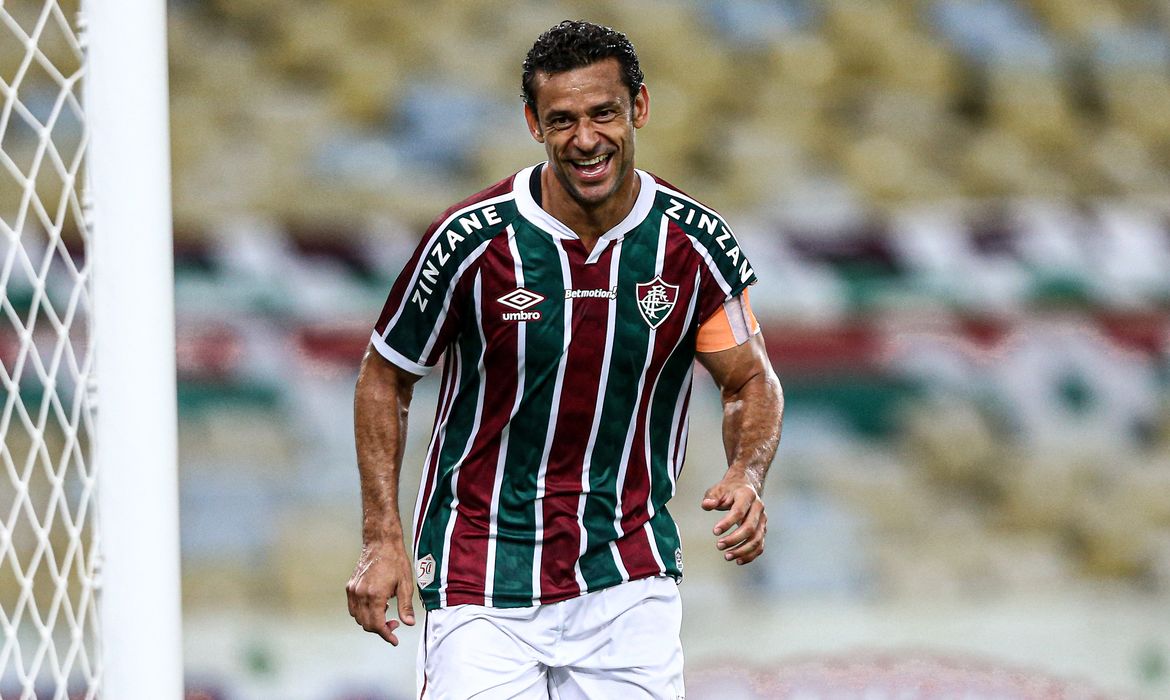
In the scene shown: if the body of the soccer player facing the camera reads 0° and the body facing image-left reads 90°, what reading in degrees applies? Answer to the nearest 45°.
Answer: approximately 0°

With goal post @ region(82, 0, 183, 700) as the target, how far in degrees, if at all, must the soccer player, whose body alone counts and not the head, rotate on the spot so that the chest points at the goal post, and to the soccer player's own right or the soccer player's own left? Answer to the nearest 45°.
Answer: approximately 90° to the soccer player's own right
